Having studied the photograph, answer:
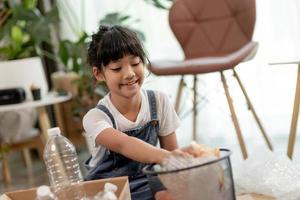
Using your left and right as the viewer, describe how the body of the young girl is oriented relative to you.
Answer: facing the viewer and to the right of the viewer

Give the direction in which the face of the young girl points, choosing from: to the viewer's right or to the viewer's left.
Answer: to the viewer's right

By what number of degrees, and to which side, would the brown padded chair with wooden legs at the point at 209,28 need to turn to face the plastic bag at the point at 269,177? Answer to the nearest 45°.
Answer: approximately 45° to its left

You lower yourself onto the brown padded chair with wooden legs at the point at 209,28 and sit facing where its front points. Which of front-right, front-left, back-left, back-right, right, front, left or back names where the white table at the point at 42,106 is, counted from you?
front-right

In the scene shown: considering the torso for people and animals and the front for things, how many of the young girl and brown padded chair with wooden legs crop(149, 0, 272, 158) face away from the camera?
0

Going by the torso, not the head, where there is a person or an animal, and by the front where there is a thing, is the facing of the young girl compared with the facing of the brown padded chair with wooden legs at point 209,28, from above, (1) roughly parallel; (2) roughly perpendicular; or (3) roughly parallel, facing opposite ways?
roughly perpendicular

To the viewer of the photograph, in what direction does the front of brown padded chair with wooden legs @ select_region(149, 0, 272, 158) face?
facing the viewer and to the left of the viewer
